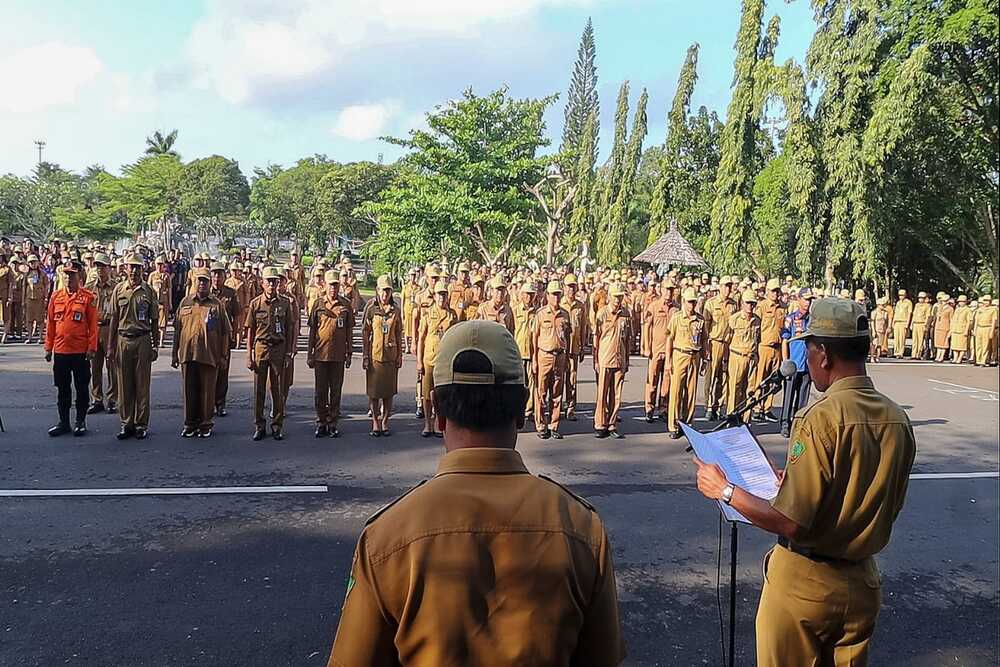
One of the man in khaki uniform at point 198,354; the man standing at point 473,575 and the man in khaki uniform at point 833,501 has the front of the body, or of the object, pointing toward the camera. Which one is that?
the man in khaki uniform at point 198,354

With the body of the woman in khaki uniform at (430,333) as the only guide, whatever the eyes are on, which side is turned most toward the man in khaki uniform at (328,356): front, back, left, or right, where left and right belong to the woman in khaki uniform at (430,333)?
right

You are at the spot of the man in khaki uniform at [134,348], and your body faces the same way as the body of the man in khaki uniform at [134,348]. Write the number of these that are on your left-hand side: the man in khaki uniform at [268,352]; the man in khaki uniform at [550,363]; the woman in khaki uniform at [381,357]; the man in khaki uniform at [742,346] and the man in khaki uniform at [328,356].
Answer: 5

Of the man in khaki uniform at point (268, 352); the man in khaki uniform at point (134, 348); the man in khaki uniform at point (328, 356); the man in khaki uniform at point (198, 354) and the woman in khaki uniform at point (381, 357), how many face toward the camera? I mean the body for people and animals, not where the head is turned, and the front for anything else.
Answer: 5

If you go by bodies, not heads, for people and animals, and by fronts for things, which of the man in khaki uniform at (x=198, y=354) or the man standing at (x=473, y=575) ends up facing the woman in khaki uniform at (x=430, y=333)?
the man standing

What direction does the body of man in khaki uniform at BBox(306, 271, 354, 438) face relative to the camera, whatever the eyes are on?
toward the camera

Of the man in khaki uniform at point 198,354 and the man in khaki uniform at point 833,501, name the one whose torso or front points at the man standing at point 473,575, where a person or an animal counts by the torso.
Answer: the man in khaki uniform at point 198,354

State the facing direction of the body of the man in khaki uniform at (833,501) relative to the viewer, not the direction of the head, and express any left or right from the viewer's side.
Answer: facing away from the viewer and to the left of the viewer

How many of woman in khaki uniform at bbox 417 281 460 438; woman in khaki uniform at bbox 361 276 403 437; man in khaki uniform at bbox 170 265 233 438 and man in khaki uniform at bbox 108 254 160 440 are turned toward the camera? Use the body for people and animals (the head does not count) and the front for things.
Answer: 4

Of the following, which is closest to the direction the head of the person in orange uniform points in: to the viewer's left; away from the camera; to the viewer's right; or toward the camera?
toward the camera

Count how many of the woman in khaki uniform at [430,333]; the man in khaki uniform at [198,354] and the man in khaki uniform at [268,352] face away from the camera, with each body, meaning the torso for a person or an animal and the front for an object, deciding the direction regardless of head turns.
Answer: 0

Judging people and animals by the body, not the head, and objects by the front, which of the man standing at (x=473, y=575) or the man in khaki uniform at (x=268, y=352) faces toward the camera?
the man in khaki uniform

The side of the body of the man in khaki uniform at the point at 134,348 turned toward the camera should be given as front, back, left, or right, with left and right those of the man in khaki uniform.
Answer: front

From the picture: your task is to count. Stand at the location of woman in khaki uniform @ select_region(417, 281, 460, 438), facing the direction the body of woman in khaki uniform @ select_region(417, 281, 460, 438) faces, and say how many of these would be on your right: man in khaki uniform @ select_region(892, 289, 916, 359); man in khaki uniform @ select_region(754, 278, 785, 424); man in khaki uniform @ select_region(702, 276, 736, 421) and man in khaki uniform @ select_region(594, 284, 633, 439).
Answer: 0

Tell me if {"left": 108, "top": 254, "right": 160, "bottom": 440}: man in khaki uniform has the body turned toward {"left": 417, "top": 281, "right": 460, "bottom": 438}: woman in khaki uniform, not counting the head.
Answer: no

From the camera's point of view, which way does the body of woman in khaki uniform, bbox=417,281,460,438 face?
toward the camera

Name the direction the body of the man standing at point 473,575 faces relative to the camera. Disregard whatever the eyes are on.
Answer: away from the camera

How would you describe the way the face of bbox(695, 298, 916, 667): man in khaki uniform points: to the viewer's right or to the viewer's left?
to the viewer's left

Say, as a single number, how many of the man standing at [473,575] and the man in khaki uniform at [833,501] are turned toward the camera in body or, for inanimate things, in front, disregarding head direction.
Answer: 0

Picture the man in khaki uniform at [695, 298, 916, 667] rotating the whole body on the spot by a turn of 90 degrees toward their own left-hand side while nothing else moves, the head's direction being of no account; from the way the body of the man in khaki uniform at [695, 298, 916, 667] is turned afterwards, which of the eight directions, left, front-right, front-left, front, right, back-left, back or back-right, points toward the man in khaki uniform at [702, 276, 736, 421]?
back-right

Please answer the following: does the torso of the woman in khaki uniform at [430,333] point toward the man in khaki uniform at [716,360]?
no

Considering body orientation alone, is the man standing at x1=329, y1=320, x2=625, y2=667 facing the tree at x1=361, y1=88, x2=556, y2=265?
yes

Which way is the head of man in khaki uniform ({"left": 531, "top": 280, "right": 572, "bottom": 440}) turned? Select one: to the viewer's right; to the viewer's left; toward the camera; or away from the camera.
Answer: toward the camera
